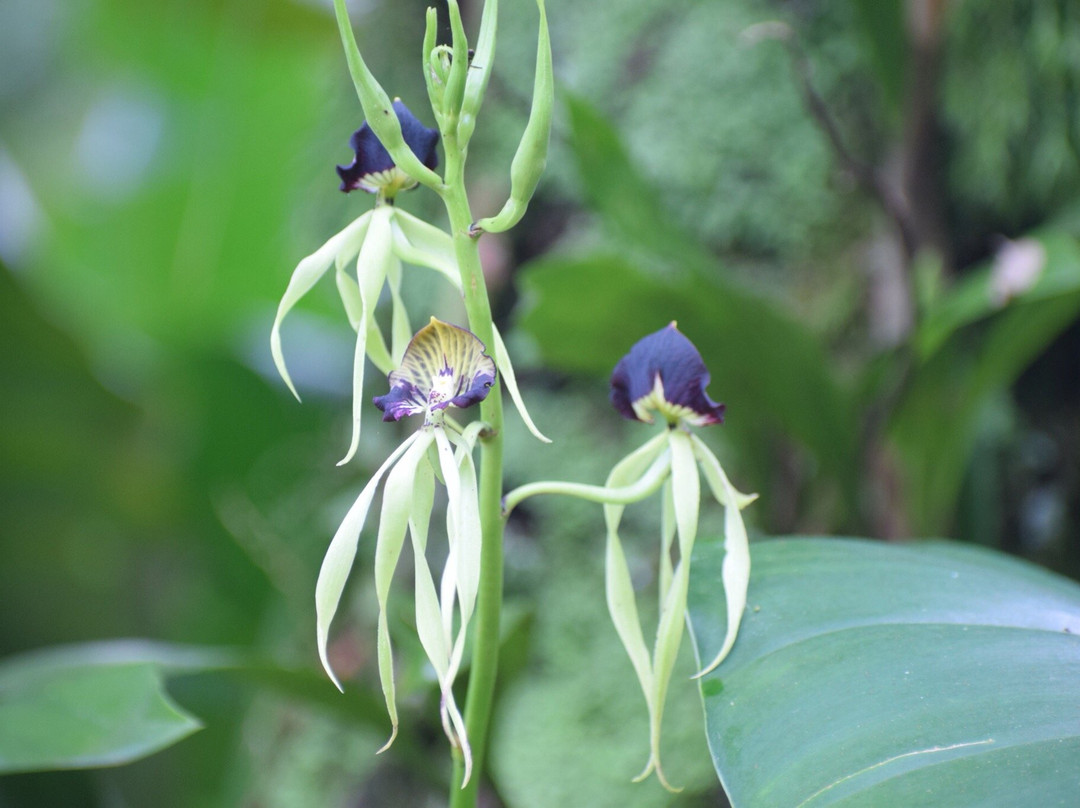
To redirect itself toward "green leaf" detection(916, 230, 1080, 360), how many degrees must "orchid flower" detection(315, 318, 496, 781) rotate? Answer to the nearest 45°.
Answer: approximately 135° to its left

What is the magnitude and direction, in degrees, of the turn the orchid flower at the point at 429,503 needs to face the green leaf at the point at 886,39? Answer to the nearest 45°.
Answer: approximately 135° to its left

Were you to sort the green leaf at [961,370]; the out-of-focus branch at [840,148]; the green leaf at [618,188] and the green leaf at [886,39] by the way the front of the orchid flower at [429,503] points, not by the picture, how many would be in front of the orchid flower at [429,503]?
0

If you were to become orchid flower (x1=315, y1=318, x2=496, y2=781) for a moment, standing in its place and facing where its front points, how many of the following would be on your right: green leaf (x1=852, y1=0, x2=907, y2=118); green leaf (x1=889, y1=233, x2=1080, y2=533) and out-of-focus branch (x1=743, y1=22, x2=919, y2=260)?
0

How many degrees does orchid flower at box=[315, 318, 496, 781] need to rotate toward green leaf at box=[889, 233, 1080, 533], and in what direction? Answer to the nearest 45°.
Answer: approximately 135° to its left

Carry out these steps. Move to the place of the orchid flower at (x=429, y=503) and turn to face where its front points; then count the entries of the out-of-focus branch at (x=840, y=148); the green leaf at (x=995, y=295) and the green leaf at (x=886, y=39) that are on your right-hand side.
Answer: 0

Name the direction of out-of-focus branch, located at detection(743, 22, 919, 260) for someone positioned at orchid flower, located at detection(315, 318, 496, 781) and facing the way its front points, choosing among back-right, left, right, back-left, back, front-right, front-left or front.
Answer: back-left

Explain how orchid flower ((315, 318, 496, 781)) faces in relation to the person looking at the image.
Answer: facing the viewer

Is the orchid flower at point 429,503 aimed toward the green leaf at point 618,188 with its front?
no
